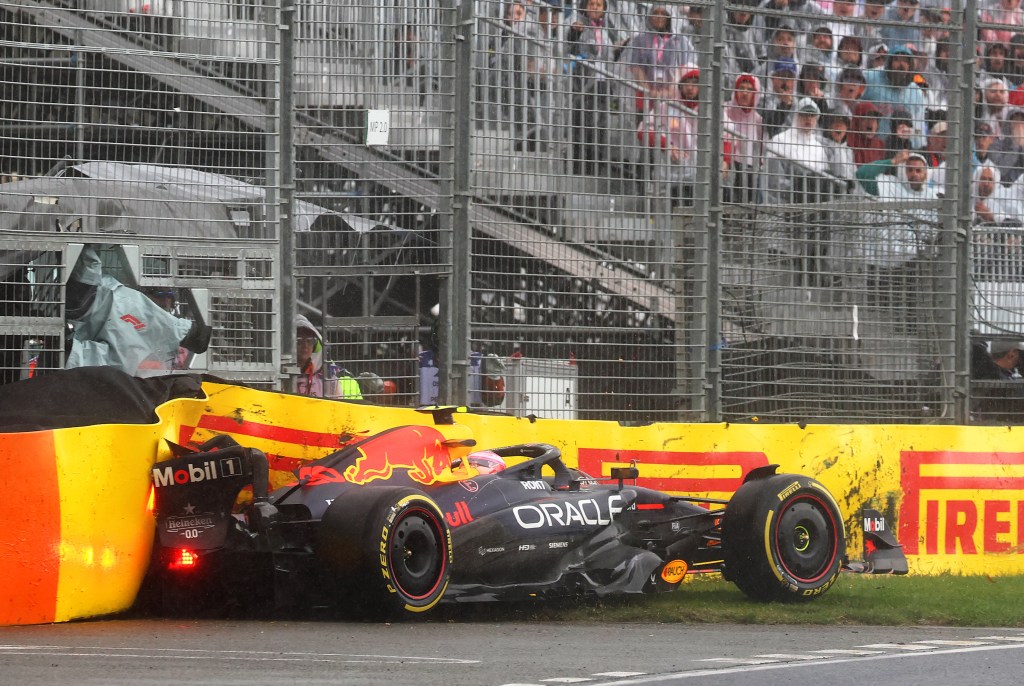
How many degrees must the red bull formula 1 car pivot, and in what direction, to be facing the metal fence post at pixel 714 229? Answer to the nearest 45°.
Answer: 0° — it already faces it

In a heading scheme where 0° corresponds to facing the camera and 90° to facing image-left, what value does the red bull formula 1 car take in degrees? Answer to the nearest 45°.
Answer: approximately 225°

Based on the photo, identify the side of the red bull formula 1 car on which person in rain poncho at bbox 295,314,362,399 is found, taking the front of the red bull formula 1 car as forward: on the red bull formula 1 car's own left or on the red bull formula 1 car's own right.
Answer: on the red bull formula 1 car's own left

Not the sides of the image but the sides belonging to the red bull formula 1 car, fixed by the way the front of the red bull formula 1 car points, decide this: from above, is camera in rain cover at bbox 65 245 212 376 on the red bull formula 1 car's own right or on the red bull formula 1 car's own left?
on the red bull formula 1 car's own left

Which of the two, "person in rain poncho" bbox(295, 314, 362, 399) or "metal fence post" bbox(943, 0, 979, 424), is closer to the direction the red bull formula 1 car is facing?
the metal fence post

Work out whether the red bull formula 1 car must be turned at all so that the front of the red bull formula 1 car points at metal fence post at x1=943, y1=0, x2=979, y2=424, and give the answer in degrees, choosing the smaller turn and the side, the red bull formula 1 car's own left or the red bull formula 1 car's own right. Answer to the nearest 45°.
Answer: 0° — it already faces it

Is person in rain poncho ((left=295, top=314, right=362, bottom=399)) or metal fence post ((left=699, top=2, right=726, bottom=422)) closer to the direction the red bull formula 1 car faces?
the metal fence post
